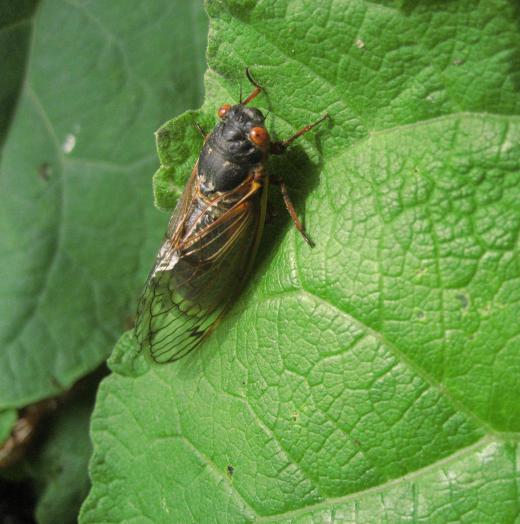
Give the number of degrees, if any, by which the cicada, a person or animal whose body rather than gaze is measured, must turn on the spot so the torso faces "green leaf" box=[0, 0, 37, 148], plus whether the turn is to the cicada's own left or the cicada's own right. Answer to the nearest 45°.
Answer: approximately 45° to the cicada's own left

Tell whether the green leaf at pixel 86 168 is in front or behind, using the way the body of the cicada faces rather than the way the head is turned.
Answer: in front

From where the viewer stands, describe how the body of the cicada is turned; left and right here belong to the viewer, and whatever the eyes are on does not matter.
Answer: facing away from the viewer
